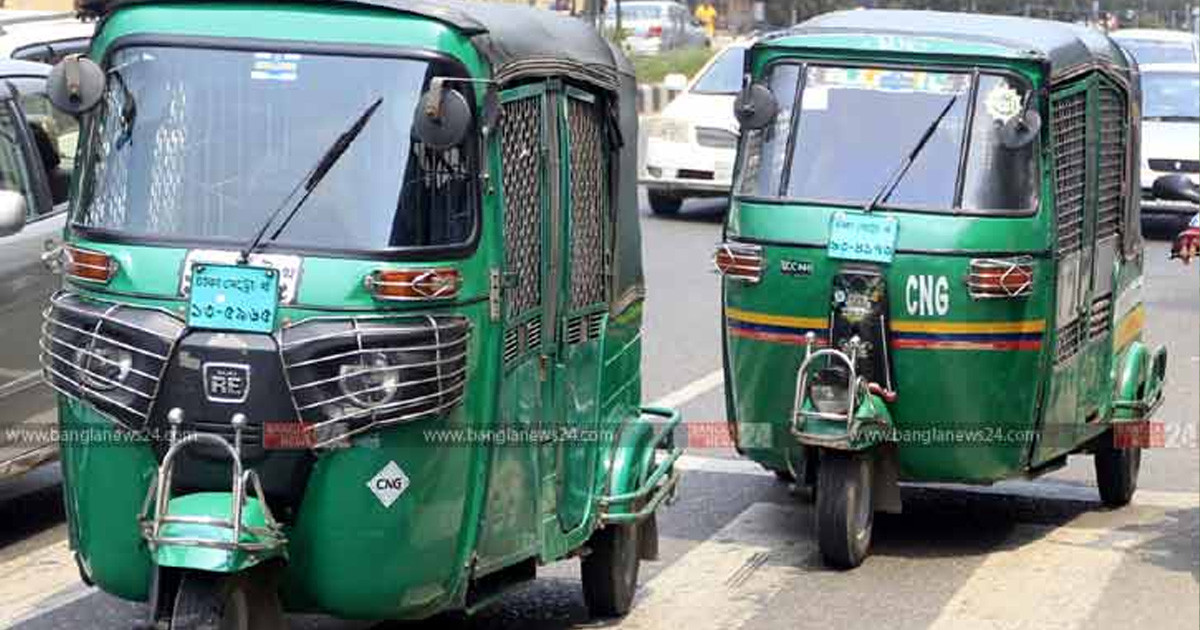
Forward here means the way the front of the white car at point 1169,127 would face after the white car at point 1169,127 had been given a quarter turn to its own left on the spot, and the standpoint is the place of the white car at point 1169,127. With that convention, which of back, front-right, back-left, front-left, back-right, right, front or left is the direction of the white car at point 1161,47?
left

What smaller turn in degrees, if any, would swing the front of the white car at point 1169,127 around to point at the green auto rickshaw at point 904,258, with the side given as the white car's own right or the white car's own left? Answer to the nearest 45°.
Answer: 0° — it already faces it

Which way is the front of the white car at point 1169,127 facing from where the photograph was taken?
facing the viewer

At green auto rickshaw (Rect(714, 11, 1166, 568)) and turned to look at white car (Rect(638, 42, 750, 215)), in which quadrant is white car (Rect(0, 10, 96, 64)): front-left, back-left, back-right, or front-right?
front-left

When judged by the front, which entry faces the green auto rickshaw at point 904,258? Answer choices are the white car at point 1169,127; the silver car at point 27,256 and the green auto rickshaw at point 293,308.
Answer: the white car

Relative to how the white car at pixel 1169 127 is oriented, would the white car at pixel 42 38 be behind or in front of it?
in front

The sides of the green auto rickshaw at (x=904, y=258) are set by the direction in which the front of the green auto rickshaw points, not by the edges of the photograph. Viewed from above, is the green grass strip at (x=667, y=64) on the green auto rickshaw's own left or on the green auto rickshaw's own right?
on the green auto rickshaw's own right

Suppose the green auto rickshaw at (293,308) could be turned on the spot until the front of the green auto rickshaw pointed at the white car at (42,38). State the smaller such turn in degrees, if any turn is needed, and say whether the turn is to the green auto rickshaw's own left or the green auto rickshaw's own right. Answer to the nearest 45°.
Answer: approximately 135° to the green auto rickshaw's own right

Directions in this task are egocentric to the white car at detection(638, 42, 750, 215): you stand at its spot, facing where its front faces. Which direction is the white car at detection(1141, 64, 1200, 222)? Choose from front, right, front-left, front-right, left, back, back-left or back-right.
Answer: back-left

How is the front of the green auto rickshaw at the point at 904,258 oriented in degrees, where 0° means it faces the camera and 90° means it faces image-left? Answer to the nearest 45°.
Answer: approximately 45°

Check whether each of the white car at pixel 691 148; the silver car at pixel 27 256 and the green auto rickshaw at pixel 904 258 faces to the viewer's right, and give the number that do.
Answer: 0

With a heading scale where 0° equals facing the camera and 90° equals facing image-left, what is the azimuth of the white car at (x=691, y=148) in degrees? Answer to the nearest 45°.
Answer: approximately 45°

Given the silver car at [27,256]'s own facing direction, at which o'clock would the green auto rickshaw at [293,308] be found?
The green auto rickshaw is roughly at 10 o'clock from the silver car.

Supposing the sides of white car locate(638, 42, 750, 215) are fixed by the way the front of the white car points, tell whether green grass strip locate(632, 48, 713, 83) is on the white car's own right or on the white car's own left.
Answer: on the white car's own right

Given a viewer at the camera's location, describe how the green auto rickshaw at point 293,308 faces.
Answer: facing the viewer and to the left of the viewer
